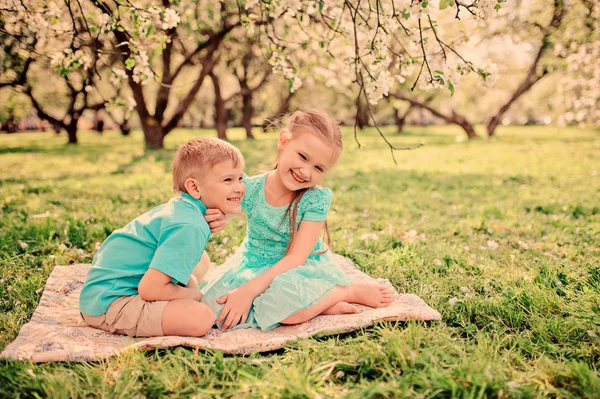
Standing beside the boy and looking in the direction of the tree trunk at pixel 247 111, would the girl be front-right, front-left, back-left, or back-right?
front-right

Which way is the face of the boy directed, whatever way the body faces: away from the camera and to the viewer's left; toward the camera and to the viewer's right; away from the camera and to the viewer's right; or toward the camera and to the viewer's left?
toward the camera and to the viewer's right

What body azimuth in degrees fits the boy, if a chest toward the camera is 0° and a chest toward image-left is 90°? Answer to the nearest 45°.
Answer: approximately 270°

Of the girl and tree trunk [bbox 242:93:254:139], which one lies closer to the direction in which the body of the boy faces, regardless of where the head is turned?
the girl
